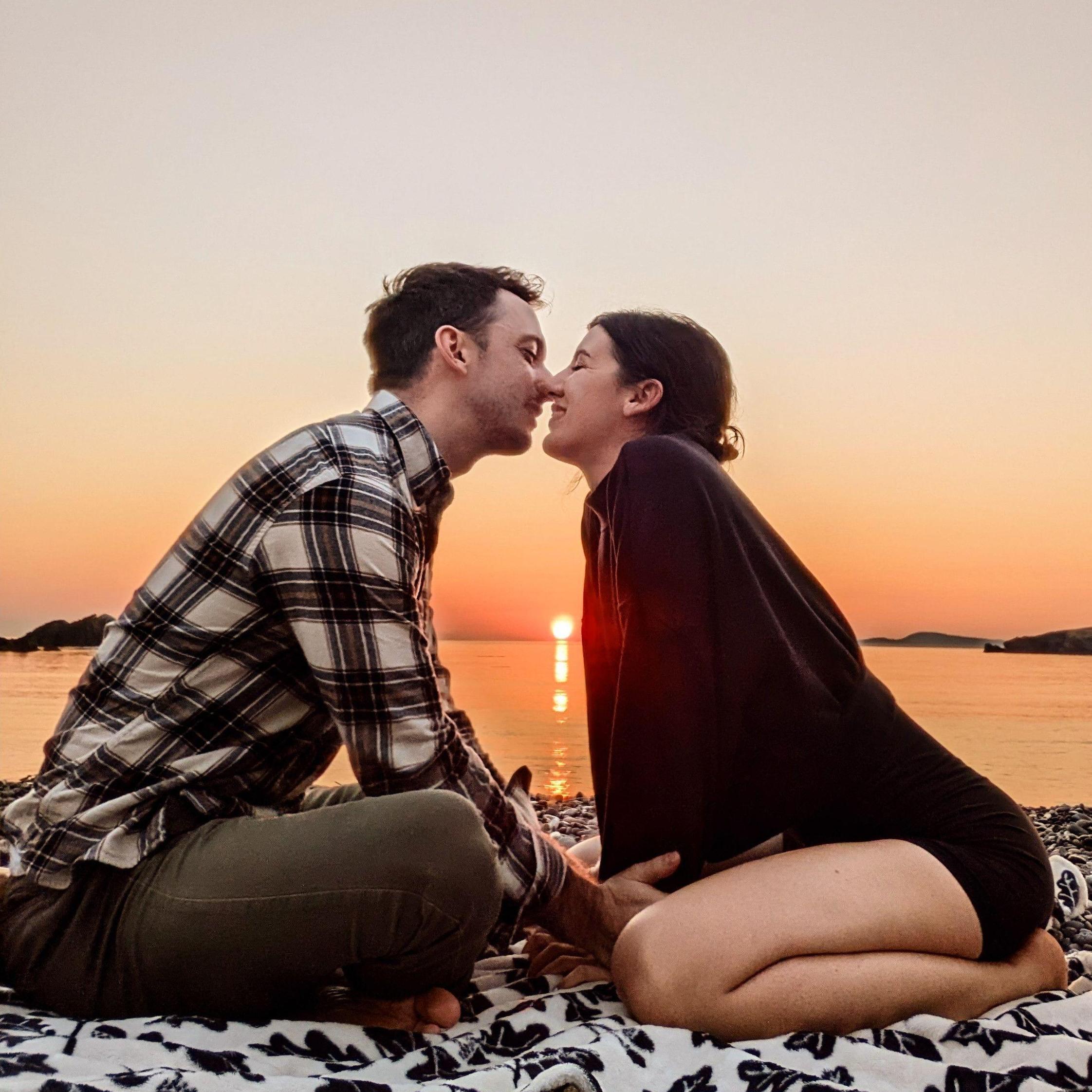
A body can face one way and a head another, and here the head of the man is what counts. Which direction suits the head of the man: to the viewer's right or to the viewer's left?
to the viewer's right

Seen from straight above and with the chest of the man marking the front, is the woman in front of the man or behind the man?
in front

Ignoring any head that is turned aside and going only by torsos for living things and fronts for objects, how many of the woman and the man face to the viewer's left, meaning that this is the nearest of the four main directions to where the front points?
1

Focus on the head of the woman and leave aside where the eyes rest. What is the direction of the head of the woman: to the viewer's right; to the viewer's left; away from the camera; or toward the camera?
to the viewer's left

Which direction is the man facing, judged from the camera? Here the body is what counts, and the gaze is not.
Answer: to the viewer's right

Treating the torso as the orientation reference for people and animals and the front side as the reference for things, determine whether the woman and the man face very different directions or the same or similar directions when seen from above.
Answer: very different directions

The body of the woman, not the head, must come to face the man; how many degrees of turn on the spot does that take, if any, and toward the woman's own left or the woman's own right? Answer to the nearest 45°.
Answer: approximately 45° to the woman's own left

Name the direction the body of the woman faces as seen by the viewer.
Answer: to the viewer's left
